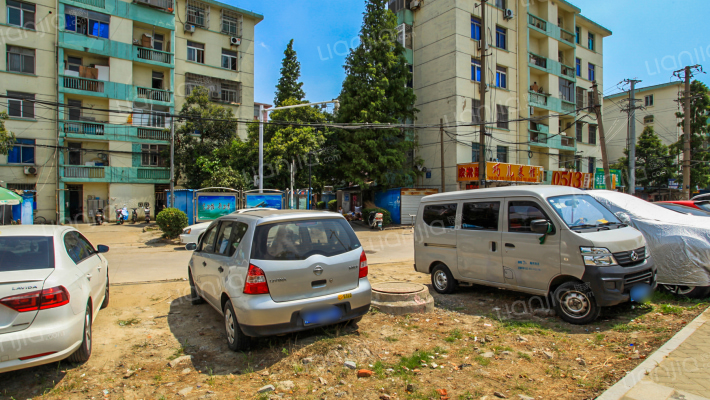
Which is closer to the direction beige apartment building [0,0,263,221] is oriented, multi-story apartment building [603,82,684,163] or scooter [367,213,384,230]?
the scooter

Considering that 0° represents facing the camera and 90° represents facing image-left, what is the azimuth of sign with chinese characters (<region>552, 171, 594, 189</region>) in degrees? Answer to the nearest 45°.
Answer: approximately 0°

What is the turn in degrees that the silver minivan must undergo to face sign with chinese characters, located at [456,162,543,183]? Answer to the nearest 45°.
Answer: approximately 135° to its left

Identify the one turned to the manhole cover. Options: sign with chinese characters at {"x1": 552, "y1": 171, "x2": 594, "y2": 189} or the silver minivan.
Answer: the sign with chinese characters

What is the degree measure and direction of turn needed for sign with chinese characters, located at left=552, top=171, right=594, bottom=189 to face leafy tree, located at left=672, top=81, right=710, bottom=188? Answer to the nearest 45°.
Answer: approximately 135° to its left

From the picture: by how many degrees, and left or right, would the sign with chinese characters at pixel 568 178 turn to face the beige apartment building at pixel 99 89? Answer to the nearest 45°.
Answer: approximately 45° to its right

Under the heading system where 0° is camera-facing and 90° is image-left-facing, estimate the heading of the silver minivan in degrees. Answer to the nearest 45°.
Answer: approximately 315°
